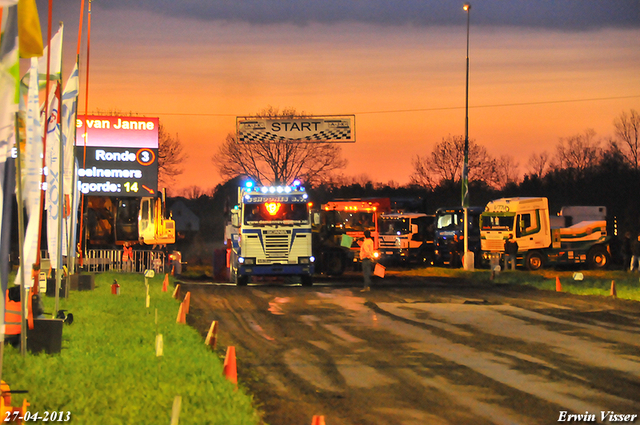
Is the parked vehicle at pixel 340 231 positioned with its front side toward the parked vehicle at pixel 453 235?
no

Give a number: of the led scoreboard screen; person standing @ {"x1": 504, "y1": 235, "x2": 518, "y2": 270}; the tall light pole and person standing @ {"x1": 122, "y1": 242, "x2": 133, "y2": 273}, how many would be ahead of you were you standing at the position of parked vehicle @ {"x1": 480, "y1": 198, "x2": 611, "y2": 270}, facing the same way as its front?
4

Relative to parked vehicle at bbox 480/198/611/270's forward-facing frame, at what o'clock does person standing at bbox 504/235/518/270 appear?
The person standing is roughly at 12 o'clock from the parked vehicle.

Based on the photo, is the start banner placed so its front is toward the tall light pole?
no

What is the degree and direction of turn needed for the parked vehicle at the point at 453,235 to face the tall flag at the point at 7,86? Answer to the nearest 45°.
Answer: approximately 45° to its left

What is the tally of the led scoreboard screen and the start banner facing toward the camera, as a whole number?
2

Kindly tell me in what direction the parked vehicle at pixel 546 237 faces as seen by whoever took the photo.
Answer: facing the viewer and to the left of the viewer

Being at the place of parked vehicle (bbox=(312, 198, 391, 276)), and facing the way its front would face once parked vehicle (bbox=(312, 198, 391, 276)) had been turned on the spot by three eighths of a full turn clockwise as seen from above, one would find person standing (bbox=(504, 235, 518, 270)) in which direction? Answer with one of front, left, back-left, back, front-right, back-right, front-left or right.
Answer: right

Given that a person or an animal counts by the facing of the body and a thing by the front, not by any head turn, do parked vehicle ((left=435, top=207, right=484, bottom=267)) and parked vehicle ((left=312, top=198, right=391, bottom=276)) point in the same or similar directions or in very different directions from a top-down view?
same or similar directions

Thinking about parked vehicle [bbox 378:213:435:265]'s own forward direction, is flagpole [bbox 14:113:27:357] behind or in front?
in front

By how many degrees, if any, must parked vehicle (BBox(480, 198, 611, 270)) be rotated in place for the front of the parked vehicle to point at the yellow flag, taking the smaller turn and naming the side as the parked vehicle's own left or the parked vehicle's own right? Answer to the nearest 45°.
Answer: approximately 45° to the parked vehicle's own left

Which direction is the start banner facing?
toward the camera

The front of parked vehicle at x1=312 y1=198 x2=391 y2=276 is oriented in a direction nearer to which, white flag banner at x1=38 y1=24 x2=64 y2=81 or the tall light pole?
the white flag banner

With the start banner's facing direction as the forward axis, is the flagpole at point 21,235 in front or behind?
in front

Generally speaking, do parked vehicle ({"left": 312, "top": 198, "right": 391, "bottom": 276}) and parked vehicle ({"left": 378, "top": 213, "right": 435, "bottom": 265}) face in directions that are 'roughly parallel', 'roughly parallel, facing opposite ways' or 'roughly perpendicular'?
roughly parallel

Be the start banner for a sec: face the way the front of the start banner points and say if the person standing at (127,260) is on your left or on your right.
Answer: on your right

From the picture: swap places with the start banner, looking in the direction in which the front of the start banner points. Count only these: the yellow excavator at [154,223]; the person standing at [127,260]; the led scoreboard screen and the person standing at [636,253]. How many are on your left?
1

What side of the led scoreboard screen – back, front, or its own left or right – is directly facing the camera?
front
